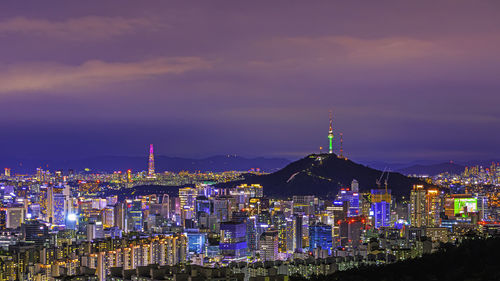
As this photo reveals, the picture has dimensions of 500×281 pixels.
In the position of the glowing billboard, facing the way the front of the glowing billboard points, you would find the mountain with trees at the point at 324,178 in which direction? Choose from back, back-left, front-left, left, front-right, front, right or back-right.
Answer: back-right

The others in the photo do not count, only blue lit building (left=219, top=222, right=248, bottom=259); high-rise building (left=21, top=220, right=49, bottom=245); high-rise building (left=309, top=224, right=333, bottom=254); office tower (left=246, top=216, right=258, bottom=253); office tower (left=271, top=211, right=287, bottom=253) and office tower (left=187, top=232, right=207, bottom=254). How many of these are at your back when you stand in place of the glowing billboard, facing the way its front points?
0

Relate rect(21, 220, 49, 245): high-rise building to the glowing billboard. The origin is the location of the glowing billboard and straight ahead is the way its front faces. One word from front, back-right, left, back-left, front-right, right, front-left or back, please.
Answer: front-right

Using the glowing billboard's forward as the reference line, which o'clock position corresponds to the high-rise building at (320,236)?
The high-rise building is roughly at 1 o'clock from the glowing billboard.

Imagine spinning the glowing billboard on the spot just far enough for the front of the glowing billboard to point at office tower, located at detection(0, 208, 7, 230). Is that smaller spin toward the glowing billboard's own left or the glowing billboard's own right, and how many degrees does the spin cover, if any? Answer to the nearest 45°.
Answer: approximately 45° to the glowing billboard's own right

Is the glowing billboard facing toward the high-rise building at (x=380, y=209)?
no

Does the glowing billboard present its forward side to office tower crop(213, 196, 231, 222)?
no

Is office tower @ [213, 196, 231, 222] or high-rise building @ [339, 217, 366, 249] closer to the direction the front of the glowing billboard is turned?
the high-rise building

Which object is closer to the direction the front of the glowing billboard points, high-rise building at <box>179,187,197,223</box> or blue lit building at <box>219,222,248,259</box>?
the blue lit building

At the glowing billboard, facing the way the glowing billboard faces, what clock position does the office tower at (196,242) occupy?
The office tower is roughly at 1 o'clock from the glowing billboard.

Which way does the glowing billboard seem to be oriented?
toward the camera

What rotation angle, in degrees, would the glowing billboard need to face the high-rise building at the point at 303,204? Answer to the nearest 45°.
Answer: approximately 90° to its right

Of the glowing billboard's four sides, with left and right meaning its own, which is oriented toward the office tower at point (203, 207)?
right

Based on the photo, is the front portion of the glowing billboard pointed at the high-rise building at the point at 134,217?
no

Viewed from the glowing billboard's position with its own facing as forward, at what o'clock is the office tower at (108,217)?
The office tower is roughly at 2 o'clock from the glowing billboard.

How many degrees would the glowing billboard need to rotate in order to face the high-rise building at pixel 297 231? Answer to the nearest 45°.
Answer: approximately 45° to its right

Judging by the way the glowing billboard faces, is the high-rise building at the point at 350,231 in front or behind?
in front

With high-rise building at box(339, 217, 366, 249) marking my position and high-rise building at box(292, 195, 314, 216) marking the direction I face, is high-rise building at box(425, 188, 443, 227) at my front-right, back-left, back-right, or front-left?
front-right

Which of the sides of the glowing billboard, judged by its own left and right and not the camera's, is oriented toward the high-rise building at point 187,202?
right

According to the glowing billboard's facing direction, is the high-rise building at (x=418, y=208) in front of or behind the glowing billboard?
in front

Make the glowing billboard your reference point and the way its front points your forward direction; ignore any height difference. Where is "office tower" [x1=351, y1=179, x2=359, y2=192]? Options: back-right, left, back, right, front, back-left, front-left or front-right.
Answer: back-right
